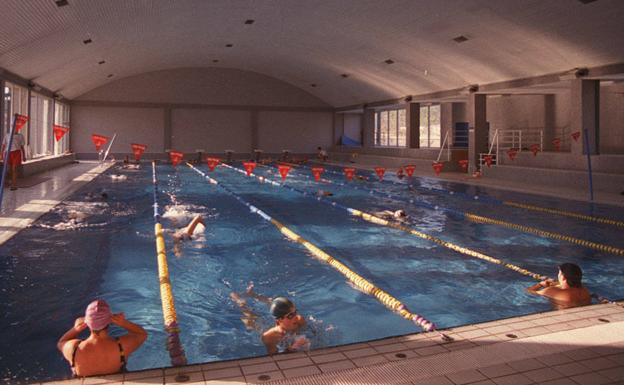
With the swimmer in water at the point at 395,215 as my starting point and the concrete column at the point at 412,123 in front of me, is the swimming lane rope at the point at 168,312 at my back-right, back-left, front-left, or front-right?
back-left

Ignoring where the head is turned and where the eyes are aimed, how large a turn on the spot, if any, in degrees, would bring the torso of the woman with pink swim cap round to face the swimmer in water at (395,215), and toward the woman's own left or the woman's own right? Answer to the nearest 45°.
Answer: approximately 45° to the woman's own right

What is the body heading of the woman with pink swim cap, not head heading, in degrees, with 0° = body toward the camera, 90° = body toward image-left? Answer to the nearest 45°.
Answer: approximately 180°

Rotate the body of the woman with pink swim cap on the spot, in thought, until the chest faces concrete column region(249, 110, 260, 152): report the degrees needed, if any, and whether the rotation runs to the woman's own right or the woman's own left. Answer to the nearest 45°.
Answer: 0° — they already face it

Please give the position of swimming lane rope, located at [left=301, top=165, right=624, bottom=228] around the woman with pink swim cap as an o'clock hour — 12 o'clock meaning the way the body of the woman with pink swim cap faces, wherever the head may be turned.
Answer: The swimming lane rope is roughly at 2 o'clock from the woman with pink swim cap.

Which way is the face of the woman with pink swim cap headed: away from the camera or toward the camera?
away from the camera

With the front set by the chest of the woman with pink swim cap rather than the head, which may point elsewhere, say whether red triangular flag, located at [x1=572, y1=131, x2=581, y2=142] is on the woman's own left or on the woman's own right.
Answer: on the woman's own right

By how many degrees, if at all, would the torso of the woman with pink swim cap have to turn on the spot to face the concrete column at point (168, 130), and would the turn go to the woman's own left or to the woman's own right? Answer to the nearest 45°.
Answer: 0° — they already face it

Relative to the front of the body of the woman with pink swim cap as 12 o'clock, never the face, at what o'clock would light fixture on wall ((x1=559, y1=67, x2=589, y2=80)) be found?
The light fixture on wall is roughly at 2 o'clock from the woman with pink swim cap.

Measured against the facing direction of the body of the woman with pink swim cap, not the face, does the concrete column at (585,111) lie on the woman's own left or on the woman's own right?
on the woman's own right

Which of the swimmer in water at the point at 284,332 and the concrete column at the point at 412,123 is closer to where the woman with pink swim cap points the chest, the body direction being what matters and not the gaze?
the concrete column

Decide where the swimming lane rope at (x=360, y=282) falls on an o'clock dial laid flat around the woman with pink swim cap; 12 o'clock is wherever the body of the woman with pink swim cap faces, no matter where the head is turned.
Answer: The swimming lane rope is roughly at 2 o'clock from the woman with pink swim cap.

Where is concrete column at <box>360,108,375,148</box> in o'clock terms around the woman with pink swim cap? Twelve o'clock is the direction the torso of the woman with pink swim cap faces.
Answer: The concrete column is roughly at 1 o'clock from the woman with pink swim cap.
